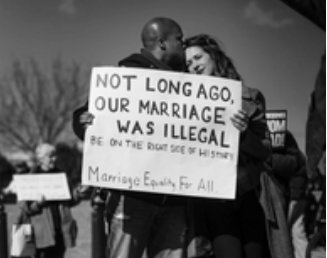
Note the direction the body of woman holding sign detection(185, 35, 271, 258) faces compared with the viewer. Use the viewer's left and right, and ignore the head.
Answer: facing the viewer and to the left of the viewer

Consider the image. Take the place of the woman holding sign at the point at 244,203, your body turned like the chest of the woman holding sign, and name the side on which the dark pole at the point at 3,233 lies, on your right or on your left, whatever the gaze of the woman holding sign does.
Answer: on your right

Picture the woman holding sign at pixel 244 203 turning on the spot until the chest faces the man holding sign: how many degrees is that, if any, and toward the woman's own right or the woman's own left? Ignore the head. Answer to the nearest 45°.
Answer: approximately 45° to the woman's own right

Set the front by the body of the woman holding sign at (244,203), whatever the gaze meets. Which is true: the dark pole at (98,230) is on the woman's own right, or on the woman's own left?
on the woman's own right

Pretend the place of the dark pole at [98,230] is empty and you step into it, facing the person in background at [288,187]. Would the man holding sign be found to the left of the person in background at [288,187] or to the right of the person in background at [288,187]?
right

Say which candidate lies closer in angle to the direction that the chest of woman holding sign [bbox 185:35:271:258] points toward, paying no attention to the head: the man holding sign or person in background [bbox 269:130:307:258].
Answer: the man holding sign

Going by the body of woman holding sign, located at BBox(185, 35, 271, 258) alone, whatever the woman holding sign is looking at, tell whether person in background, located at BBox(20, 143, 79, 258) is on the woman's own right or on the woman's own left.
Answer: on the woman's own right
